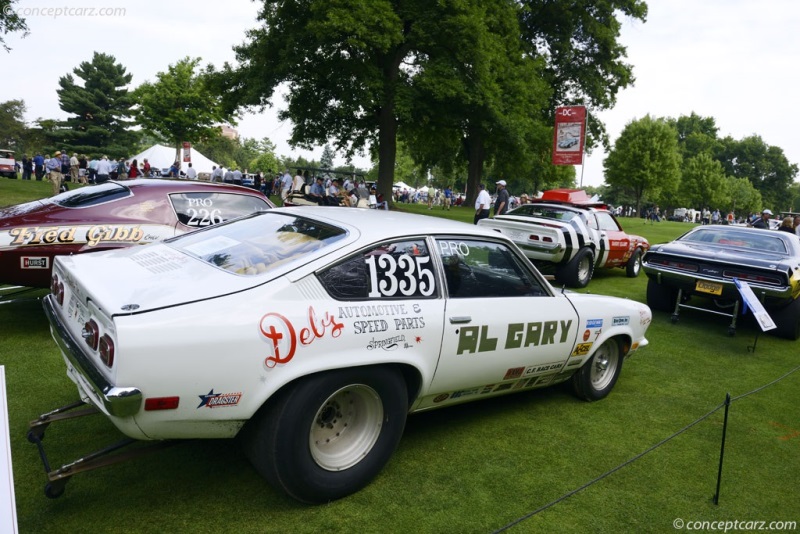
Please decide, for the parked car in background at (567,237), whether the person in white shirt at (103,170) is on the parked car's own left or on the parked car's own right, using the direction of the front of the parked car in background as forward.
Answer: on the parked car's own left

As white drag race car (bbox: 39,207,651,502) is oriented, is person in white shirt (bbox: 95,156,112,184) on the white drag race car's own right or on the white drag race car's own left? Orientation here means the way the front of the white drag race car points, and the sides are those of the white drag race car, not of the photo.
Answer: on the white drag race car's own left

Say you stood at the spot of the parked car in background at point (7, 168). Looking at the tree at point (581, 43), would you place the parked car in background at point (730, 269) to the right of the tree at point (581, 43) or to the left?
right

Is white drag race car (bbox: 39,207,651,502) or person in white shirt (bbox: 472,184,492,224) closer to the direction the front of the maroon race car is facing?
the person in white shirt

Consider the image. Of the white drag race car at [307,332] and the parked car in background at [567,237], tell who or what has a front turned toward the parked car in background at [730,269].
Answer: the white drag race car

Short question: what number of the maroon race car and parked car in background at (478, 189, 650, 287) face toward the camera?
0

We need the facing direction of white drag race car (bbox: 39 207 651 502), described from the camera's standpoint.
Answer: facing away from the viewer and to the right of the viewer

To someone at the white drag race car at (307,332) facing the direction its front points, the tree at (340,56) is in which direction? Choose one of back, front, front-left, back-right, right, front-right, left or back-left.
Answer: front-left

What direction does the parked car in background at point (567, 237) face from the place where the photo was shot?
facing away from the viewer and to the right of the viewer

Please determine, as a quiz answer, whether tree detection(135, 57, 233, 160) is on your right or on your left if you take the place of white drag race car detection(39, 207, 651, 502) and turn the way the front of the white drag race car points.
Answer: on your left
